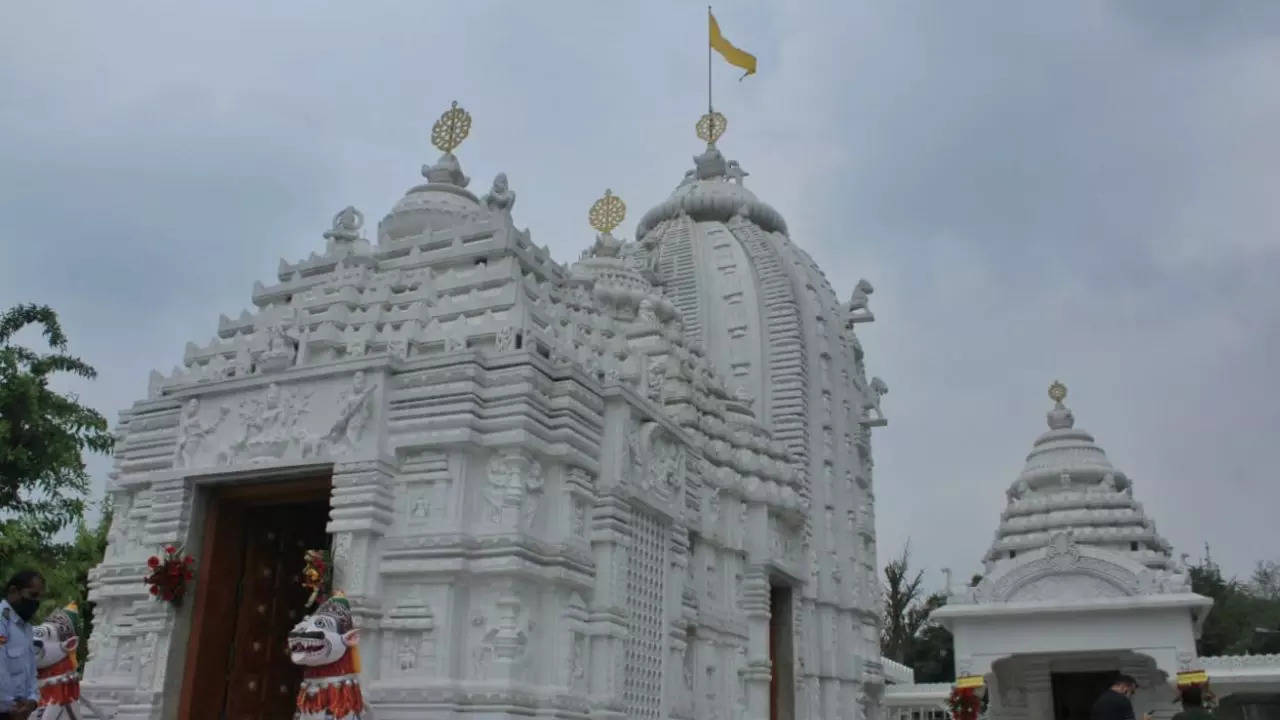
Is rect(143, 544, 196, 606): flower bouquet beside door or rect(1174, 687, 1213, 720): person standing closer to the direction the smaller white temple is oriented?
the person standing

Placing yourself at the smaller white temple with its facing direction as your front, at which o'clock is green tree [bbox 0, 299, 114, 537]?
The green tree is roughly at 2 o'clock from the smaller white temple.

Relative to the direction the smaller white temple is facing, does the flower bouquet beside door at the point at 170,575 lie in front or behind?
in front

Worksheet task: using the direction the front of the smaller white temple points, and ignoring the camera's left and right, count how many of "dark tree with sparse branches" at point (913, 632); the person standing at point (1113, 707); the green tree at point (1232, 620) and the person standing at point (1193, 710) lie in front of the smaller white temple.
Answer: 2

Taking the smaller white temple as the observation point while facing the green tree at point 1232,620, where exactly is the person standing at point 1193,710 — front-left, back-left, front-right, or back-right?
back-right

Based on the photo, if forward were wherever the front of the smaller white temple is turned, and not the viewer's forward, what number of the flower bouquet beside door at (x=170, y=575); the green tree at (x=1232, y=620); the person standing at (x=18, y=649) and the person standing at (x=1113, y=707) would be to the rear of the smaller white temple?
1

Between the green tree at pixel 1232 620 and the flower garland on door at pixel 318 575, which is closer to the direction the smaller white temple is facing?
the flower garland on door

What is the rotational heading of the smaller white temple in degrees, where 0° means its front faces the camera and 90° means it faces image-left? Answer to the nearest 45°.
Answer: approximately 0°

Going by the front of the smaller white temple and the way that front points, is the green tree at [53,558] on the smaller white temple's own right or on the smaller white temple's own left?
on the smaller white temple's own right

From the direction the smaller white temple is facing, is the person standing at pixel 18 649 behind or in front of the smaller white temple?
in front
